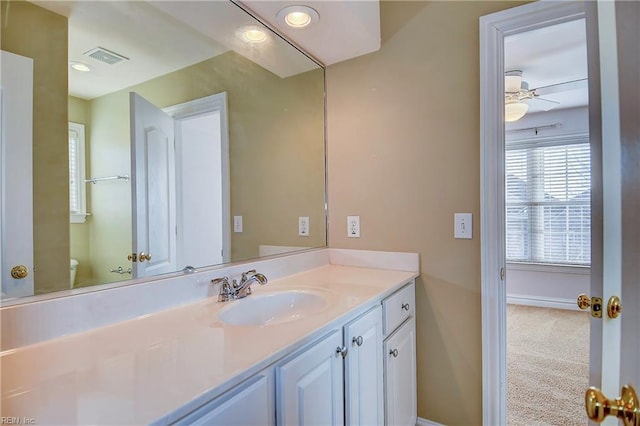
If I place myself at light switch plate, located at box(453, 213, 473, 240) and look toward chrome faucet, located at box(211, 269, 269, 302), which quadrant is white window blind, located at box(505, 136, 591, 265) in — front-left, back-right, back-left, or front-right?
back-right

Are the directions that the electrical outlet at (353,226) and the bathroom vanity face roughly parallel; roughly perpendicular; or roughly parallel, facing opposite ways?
roughly perpendicular

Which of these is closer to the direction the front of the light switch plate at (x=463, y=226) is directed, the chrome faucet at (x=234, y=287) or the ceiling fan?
the chrome faucet

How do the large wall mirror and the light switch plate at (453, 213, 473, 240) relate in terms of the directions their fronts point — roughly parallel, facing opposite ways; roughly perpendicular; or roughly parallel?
roughly perpendicular

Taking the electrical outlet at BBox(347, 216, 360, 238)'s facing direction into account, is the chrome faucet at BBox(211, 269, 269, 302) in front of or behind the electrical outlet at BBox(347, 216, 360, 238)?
in front

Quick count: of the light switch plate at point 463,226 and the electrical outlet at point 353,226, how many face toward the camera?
2

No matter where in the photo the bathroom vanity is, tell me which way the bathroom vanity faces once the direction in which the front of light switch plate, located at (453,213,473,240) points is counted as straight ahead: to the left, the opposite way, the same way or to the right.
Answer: to the left

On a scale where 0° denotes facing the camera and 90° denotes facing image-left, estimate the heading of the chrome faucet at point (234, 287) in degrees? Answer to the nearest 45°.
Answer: approximately 315°

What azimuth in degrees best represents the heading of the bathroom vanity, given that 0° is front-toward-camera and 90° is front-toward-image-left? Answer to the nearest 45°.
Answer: approximately 315°

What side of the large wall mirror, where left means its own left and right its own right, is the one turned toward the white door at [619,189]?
front

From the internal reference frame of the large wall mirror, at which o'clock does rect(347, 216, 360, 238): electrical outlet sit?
The electrical outlet is roughly at 10 o'clock from the large wall mirror.
